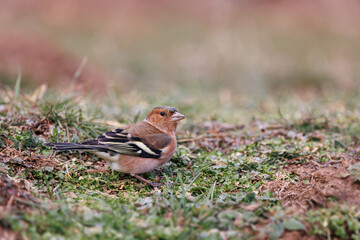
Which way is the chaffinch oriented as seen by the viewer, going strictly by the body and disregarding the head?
to the viewer's right

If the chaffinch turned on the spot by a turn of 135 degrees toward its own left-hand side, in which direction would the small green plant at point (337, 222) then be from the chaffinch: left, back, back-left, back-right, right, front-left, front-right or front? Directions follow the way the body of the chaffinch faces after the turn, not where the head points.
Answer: back
